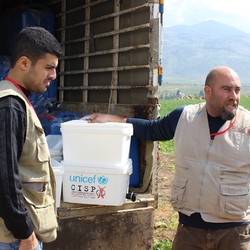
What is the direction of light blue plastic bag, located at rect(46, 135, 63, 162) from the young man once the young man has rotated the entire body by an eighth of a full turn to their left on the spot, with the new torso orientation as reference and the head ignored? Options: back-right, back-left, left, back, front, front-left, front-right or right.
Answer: front-left

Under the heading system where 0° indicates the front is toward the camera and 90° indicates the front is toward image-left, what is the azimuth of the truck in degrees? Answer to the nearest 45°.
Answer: approximately 135°

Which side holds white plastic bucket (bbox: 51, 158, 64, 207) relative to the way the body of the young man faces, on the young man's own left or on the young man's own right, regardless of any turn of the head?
on the young man's own left

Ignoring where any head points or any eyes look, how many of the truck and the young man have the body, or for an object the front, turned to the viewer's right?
1

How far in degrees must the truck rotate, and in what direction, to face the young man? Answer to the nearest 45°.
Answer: approximately 135° to its left

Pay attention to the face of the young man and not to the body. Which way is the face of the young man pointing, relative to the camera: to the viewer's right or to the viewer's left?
to the viewer's right

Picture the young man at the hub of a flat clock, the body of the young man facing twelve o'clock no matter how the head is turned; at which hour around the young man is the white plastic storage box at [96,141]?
The white plastic storage box is roughly at 10 o'clock from the young man.

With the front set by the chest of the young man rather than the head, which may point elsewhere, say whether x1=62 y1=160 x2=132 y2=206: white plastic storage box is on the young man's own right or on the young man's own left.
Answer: on the young man's own left

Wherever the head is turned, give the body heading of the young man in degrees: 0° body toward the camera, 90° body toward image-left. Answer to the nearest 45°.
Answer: approximately 270°

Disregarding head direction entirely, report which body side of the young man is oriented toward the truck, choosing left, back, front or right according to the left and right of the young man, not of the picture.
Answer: left
